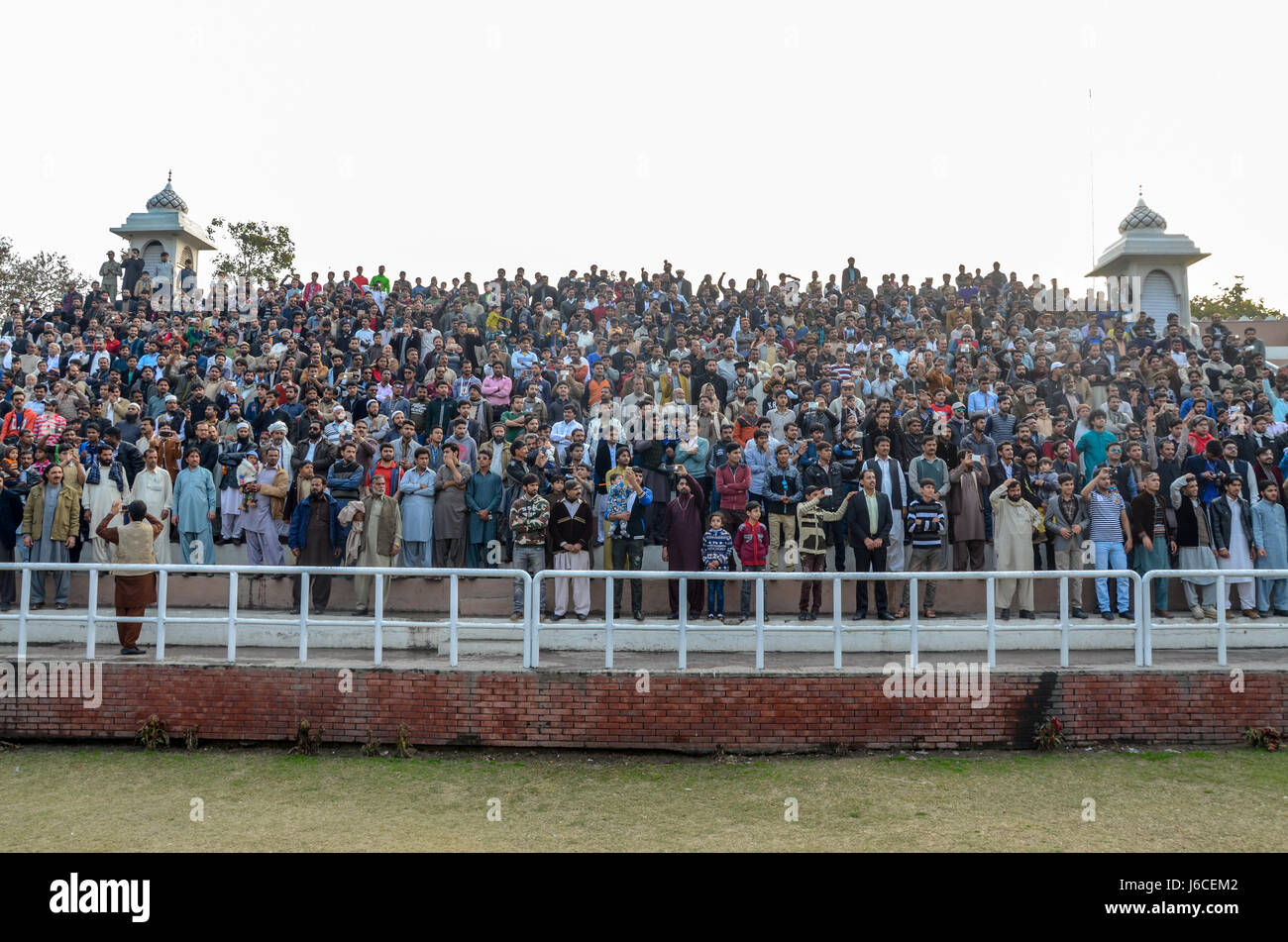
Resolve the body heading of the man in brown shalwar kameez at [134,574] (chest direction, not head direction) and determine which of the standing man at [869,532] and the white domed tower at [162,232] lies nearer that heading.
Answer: the white domed tower

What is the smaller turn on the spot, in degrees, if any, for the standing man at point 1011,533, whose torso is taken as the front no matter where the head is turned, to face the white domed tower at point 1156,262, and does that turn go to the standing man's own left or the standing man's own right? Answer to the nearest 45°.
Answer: approximately 180°

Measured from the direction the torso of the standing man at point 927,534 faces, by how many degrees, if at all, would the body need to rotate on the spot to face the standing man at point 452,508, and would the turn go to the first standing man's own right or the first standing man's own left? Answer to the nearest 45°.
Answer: approximately 90° to the first standing man's own right

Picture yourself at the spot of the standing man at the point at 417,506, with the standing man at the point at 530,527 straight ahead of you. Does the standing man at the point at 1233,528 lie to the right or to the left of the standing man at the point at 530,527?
left

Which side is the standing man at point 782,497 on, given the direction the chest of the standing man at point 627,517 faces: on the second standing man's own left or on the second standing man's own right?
on the second standing man's own left
